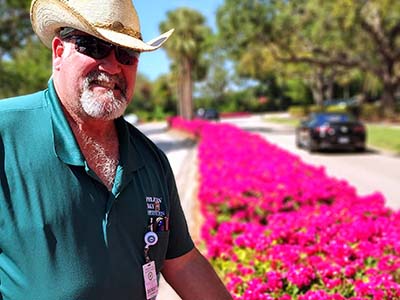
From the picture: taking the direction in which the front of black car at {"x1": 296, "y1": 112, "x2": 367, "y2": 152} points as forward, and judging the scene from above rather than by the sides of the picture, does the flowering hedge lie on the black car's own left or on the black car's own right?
on the black car's own left

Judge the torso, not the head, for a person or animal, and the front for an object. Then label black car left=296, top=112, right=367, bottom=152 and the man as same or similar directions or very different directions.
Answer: very different directions

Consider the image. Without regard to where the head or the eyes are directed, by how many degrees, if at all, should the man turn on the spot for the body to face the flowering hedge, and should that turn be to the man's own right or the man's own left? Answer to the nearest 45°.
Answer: approximately 90° to the man's own left

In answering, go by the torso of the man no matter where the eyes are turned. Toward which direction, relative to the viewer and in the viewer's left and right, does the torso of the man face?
facing the viewer and to the right of the viewer

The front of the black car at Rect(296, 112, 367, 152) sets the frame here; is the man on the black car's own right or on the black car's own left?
on the black car's own left

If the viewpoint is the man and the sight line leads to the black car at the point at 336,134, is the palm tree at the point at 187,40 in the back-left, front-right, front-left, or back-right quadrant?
front-left

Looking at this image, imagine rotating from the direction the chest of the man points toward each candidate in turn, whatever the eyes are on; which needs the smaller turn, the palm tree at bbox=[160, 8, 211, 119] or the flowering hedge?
the flowering hedge

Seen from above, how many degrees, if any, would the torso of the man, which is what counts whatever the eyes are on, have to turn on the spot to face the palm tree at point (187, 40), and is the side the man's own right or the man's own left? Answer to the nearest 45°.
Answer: approximately 135° to the man's own left

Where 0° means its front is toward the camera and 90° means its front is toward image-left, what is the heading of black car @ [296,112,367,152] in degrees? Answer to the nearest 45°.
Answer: approximately 135°
